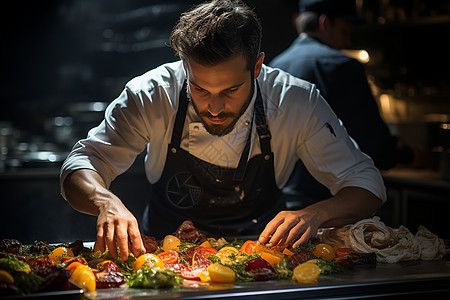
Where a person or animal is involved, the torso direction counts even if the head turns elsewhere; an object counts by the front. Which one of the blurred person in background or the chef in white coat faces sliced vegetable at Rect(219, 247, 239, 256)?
the chef in white coat

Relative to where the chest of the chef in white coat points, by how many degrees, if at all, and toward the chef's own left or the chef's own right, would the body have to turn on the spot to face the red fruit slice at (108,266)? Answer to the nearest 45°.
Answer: approximately 45° to the chef's own right

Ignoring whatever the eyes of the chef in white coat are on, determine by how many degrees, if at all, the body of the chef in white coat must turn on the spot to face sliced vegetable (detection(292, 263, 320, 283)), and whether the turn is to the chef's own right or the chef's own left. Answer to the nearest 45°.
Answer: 0° — they already face it

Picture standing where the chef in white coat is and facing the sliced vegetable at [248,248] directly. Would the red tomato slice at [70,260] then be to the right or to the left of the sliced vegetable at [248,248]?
right

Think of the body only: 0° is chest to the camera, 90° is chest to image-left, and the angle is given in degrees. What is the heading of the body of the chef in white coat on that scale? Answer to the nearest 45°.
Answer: approximately 0°

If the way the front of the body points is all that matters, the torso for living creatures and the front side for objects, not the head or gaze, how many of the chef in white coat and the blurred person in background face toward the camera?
1

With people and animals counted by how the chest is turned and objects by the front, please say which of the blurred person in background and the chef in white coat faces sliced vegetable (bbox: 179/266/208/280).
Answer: the chef in white coat

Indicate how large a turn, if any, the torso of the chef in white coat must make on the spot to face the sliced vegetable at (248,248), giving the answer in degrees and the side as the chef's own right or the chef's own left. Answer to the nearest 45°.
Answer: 0° — they already face it
